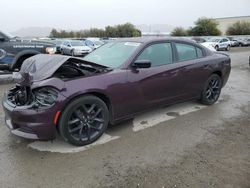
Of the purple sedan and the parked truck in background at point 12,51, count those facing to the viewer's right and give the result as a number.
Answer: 1

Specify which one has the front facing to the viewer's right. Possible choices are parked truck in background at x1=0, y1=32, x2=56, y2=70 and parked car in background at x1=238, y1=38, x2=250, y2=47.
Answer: parked truck in background at x1=0, y1=32, x2=56, y2=70

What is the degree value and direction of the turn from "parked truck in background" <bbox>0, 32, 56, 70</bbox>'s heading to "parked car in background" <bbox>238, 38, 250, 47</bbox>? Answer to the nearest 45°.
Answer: approximately 45° to its left

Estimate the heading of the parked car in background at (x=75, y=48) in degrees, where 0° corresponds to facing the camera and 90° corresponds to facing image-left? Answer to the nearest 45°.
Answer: approximately 315°

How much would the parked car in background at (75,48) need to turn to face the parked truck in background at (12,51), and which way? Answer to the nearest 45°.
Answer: approximately 45° to its right
